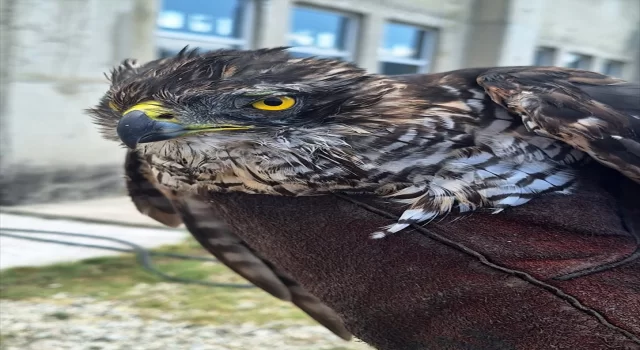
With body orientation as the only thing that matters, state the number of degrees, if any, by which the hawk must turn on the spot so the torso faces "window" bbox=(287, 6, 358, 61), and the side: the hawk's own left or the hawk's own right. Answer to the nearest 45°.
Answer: approximately 135° to the hawk's own right

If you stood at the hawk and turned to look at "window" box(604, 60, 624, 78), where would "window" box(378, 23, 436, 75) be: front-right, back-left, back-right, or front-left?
front-left

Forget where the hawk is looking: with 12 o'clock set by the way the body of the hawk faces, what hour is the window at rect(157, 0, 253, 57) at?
The window is roughly at 4 o'clock from the hawk.

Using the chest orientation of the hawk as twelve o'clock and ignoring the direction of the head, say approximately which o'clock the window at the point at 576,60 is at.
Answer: The window is roughly at 5 o'clock from the hawk.

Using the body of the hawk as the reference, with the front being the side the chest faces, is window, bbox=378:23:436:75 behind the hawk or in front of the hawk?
behind

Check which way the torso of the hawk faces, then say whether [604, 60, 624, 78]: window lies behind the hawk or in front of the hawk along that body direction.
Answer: behind

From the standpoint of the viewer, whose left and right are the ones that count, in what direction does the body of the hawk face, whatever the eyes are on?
facing the viewer and to the left of the viewer
